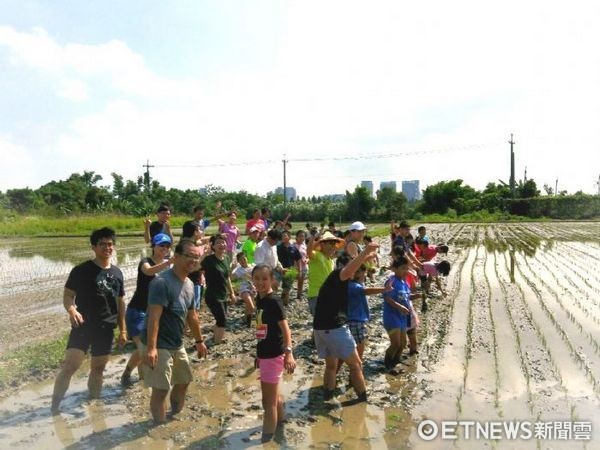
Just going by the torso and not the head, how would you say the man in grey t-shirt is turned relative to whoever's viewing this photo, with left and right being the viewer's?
facing the viewer and to the right of the viewer

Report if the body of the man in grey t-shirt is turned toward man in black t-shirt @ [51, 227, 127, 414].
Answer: no

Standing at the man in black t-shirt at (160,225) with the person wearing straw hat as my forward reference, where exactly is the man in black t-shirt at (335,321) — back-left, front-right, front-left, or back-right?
front-right

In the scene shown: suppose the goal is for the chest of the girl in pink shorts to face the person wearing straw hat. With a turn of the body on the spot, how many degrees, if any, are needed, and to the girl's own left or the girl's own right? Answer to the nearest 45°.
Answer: approximately 135° to the girl's own right

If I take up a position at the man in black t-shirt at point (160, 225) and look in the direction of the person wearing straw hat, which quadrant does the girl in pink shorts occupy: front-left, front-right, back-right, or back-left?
front-right

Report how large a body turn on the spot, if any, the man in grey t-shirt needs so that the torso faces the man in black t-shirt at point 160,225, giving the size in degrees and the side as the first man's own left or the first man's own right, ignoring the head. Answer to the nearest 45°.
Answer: approximately 135° to the first man's own left

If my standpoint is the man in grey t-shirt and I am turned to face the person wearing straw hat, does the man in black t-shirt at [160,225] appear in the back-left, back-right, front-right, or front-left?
front-left

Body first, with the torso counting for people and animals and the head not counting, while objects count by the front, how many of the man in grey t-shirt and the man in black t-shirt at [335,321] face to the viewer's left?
0

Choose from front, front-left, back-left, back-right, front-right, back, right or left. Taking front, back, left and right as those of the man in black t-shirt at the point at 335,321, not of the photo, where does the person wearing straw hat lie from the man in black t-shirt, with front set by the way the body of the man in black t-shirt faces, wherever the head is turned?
front-left

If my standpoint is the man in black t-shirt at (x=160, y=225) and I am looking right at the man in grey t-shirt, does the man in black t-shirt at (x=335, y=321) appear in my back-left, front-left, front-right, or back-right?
front-left

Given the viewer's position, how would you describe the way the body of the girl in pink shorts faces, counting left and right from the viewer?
facing the viewer and to the left of the viewer

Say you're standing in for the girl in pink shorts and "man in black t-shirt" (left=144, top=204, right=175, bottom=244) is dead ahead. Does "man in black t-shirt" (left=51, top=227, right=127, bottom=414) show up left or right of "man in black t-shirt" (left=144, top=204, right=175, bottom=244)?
left

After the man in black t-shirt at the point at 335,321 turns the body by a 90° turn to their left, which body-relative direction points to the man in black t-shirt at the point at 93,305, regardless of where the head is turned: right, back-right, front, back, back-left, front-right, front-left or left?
front-left

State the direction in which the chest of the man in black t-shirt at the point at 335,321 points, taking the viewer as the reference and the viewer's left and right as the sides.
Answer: facing away from the viewer and to the right of the viewer

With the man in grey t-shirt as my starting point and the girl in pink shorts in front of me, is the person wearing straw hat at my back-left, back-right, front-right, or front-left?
front-left

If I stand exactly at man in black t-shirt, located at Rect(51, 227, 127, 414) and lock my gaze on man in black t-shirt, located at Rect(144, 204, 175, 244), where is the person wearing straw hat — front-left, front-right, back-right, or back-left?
front-right

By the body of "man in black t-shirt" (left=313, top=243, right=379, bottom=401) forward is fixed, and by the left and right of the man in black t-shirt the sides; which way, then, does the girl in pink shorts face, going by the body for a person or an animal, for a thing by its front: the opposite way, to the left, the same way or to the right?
the opposite way
